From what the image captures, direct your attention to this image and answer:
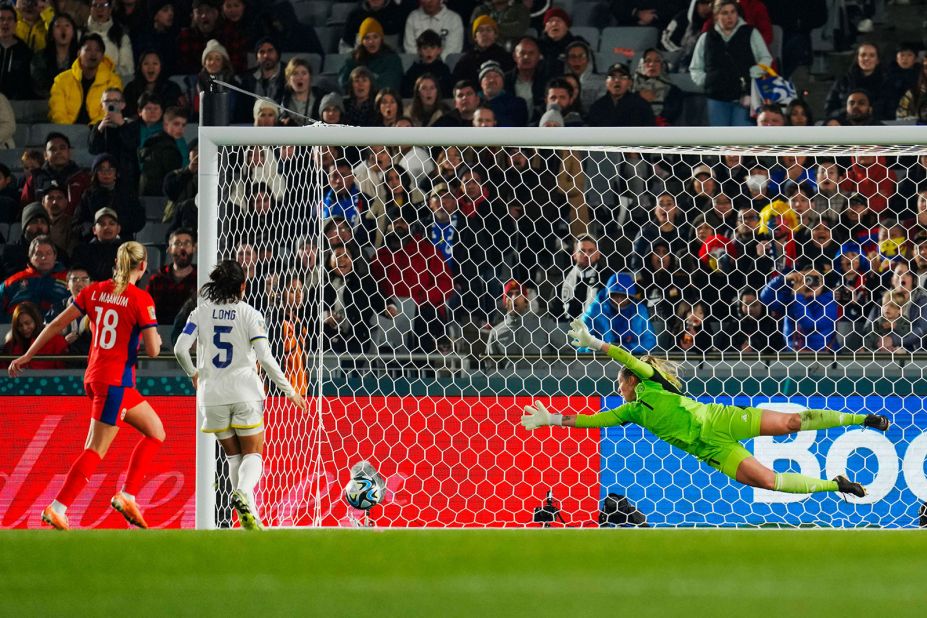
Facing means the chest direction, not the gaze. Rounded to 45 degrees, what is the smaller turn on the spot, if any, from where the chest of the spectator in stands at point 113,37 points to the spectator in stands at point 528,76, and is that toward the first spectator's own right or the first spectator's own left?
approximately 45° to the first spectator's own left

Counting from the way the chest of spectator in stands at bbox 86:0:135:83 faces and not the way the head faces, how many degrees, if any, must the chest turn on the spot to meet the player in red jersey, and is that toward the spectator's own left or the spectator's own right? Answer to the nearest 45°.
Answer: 0° — they already face them

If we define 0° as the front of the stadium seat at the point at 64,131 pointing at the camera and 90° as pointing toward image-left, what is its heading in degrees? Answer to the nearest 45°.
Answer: approximately 0°

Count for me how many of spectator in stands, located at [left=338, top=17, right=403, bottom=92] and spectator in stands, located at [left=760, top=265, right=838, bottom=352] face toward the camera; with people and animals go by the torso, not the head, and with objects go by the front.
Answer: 2
